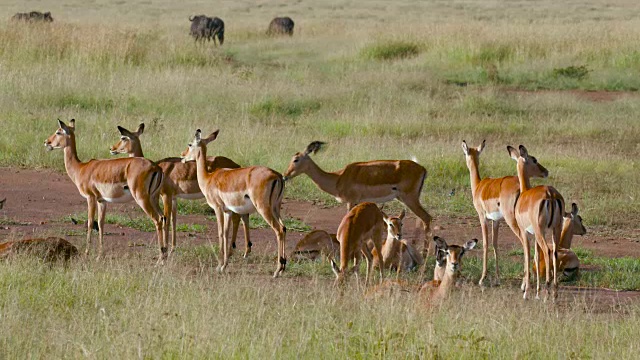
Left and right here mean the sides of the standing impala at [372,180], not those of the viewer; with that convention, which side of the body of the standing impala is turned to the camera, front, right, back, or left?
left

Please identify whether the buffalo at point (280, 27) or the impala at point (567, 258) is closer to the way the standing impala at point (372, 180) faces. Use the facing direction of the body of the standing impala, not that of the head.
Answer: the buffalo

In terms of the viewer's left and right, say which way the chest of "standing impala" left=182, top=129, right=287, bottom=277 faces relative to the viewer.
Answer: facing away from the viewer and to the left of the viewer

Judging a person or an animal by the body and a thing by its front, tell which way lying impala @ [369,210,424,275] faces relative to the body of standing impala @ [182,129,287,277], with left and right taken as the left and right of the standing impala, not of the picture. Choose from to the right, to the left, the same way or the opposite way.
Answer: to the left

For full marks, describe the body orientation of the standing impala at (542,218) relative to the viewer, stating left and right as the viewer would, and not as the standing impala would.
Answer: facing away from the viewer and to the left of the viewer

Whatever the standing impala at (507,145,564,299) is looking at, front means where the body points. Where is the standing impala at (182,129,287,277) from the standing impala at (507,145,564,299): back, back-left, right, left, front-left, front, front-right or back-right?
front-left

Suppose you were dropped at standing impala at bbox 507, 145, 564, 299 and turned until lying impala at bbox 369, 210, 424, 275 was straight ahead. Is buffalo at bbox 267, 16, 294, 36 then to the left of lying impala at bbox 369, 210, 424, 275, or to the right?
right
